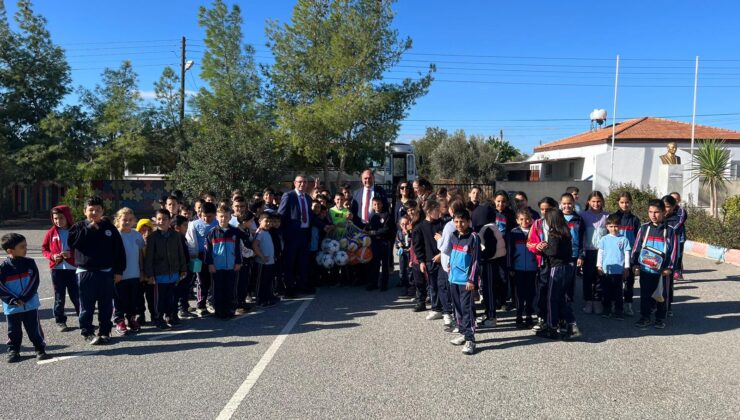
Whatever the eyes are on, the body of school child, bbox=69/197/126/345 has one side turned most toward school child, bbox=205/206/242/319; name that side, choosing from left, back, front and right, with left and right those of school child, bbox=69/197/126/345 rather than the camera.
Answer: left

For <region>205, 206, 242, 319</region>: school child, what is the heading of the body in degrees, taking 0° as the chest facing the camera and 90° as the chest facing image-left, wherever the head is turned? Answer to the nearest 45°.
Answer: approximately 0°

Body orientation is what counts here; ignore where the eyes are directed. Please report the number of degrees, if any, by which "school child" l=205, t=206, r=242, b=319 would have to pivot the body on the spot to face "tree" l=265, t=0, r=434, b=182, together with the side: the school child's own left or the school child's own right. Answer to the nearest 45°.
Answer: approximately 180°

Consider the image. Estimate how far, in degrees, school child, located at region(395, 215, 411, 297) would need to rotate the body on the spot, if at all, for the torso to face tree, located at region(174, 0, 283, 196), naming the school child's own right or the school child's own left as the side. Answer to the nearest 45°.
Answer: approximately 135° to the school child's own right

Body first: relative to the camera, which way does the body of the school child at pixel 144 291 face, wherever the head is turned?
toward the camera

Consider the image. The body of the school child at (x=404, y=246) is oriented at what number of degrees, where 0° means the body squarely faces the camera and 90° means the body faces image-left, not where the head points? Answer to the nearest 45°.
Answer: approximately 0°

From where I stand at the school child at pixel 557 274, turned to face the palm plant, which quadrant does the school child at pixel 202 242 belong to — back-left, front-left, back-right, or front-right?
back-left

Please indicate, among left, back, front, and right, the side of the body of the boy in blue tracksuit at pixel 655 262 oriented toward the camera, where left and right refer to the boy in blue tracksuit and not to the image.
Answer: front

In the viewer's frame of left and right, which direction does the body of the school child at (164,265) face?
facing the viewer

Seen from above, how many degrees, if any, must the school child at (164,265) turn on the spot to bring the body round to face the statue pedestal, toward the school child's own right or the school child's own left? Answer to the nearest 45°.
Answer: approximately 90° to the school child's own left

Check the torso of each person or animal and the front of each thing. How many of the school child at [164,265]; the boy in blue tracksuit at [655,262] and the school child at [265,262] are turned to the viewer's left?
0

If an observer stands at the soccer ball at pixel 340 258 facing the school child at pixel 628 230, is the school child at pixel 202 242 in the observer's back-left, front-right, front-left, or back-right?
back-right

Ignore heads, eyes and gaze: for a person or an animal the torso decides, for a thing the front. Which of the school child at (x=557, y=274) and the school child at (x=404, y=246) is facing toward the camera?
the school child at (x=404, y=246)

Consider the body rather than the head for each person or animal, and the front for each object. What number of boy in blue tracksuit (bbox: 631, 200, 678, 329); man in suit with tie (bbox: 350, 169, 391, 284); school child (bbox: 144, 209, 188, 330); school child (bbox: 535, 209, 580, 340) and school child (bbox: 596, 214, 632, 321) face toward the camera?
4
